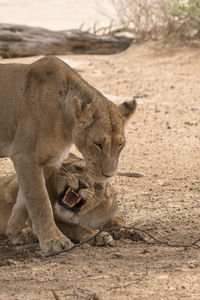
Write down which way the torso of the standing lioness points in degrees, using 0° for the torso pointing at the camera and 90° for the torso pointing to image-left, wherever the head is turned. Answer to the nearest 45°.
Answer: approximately 315°

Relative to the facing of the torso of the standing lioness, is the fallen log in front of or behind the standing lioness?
behind
